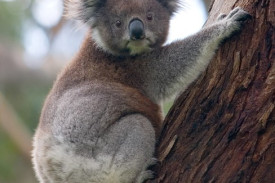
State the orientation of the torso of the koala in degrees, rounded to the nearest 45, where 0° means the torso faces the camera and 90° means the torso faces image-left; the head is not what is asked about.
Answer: approximately 270°
